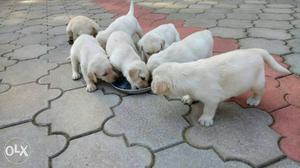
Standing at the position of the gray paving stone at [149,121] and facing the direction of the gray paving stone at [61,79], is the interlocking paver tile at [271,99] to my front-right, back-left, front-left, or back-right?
back-right

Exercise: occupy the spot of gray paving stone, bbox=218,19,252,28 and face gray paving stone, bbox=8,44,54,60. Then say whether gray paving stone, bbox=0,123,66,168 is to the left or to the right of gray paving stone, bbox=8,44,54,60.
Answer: left

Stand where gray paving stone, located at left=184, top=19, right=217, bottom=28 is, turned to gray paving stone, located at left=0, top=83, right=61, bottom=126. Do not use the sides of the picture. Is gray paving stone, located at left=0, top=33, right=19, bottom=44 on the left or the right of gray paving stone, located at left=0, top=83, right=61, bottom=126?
right

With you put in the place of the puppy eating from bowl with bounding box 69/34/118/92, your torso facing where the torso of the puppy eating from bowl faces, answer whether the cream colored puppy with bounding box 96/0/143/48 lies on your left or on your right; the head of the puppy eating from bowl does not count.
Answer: on your left

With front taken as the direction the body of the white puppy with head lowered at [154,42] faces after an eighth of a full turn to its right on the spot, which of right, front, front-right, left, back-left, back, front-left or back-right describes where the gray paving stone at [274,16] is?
back-right

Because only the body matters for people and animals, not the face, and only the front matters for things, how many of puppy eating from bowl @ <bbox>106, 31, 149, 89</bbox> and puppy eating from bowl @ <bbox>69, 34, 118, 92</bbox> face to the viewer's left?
0

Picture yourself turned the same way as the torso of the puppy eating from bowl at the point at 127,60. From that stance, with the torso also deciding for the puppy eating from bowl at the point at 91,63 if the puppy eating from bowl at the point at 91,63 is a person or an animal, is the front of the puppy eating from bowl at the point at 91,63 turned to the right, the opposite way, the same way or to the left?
the same way

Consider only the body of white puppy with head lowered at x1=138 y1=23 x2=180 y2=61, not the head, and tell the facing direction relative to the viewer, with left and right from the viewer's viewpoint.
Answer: facing the viewer and to the left of the viewer

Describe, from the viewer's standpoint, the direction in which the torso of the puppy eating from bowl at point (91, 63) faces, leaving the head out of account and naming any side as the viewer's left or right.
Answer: facing the viewer and to the right of the viewer

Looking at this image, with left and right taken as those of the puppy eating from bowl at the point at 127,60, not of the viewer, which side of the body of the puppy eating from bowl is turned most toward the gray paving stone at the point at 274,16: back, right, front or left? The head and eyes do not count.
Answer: left
